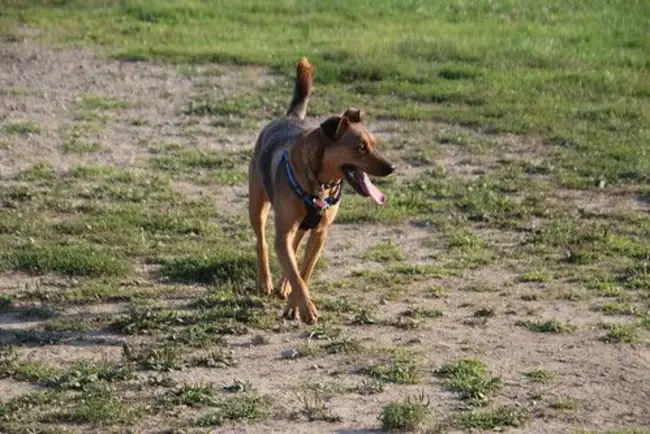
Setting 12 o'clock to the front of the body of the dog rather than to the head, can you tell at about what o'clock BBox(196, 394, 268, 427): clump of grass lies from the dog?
The clump of grass is roughly at 2 o'clock from the dog.

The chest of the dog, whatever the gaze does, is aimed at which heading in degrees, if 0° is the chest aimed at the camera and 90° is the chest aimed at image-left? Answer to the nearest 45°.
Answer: approximately 315°

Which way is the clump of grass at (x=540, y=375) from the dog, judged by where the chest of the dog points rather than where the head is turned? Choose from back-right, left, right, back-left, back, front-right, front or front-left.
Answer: front

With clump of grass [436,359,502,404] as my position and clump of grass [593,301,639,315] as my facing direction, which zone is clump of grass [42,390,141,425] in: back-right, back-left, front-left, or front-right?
back-left

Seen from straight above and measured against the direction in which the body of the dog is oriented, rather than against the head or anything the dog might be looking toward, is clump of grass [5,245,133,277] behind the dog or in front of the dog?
behind

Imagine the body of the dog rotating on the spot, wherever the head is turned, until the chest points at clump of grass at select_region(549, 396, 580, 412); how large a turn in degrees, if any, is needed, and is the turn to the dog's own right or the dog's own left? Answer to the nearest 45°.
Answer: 0° — it already faces it

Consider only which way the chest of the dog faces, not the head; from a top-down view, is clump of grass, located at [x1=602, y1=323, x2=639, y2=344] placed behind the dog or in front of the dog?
in front

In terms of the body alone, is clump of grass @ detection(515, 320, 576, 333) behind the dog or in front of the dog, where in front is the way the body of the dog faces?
in front

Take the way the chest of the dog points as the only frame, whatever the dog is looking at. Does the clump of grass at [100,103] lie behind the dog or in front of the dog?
behind
